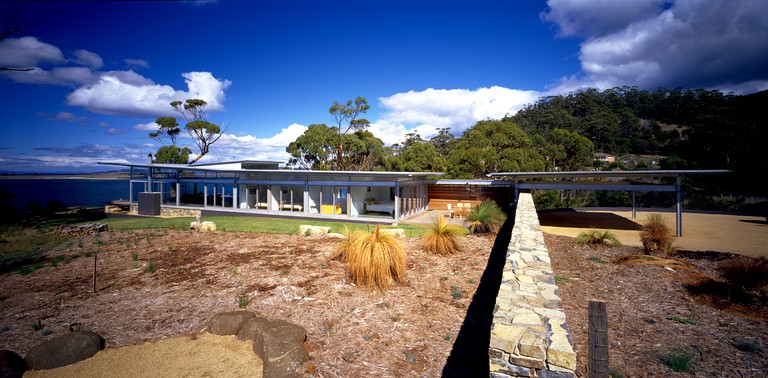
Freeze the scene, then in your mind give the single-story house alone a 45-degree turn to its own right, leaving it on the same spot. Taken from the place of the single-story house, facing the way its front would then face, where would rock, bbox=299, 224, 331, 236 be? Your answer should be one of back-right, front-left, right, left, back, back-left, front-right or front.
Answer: left

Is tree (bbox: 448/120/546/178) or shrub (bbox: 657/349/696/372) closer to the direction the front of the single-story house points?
the shrub

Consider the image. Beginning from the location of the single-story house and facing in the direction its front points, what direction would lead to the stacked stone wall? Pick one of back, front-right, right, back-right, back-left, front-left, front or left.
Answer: front-left

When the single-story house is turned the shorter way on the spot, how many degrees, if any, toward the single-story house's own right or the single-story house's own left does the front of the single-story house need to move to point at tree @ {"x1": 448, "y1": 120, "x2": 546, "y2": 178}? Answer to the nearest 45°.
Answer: approximately 135° to the single-story house's own left

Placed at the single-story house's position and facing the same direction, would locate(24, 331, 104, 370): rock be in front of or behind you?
in front

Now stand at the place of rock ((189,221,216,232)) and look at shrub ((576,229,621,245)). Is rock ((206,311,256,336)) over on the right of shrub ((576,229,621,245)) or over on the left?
right

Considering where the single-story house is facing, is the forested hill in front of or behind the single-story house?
behind

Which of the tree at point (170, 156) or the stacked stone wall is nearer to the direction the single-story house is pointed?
the stacked stone wall

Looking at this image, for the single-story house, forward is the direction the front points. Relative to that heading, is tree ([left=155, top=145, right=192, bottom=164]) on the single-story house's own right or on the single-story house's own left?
on the single-story house's own right

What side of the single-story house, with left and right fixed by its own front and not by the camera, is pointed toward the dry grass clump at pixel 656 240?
left

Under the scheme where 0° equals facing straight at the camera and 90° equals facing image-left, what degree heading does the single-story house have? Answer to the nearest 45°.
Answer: approximately 45°

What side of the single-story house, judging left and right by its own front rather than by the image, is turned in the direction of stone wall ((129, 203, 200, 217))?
right
